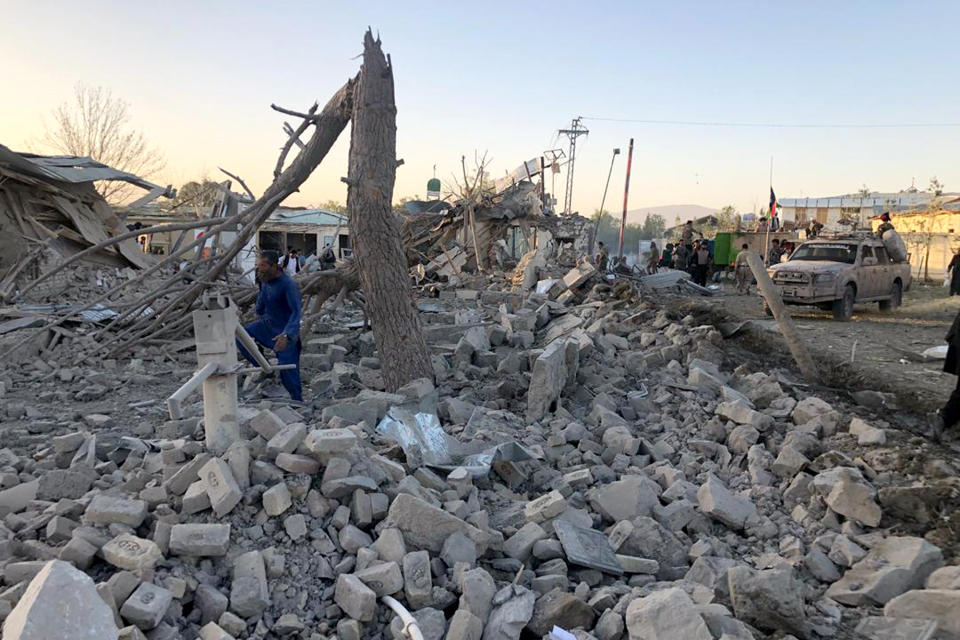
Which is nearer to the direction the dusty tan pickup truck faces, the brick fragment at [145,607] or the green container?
the brick fragment

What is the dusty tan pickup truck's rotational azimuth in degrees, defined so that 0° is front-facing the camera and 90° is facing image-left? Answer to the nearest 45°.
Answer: approximately 45°

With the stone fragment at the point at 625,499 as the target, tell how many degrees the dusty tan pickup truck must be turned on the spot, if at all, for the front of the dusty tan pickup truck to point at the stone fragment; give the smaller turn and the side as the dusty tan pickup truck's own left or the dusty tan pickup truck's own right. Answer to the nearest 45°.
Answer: approximately 45° to the dusty tan pickup truck's own left

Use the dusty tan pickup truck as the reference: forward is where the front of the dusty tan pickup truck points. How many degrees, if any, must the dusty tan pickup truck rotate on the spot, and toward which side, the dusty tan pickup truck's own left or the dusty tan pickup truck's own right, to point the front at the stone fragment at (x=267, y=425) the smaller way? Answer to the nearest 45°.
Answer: approximately 45° to the dusty tan pickup truck's own left

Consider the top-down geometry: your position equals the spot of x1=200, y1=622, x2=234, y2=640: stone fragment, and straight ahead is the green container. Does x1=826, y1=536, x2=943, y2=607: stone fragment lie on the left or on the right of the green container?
right

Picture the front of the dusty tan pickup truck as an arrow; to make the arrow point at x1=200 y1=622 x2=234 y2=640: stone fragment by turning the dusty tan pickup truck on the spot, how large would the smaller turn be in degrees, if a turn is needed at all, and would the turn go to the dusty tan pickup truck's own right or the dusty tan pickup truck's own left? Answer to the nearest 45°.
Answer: approximately 45° to the dusty tan pickup truck's own left

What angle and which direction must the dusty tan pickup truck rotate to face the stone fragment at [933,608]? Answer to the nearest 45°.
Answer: approximately 45° to its left

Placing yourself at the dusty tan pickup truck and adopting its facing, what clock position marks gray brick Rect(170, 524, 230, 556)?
The gray brick is roughly at 11 o'clock from the dusty tan pickup truck.

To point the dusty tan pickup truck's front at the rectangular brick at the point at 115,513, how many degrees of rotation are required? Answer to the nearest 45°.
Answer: approximately 45° to its left

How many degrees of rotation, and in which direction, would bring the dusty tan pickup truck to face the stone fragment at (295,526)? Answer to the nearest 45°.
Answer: approximately 45° to its left

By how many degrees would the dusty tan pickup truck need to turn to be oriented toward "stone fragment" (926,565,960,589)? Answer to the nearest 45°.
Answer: approximately 45° to its left

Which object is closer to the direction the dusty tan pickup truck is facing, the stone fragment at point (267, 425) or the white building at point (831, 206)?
the stone fragment
